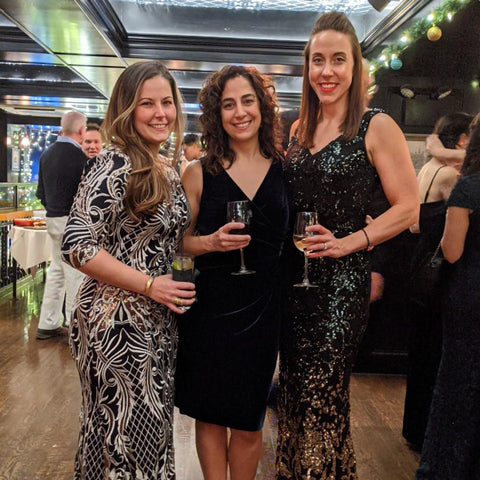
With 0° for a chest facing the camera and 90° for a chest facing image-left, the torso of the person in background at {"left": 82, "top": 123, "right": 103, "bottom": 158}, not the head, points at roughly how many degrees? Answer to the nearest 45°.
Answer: approximately 0°

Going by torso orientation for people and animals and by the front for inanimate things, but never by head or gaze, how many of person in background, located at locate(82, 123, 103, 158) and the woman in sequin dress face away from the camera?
0

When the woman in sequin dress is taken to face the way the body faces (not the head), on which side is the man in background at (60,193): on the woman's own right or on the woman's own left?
on the woman's own right

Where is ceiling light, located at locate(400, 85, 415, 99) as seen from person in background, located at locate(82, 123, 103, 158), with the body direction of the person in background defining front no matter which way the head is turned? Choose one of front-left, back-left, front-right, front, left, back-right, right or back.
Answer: left

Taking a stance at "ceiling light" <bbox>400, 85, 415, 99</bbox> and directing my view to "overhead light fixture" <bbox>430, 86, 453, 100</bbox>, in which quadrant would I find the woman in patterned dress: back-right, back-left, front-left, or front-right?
back-right

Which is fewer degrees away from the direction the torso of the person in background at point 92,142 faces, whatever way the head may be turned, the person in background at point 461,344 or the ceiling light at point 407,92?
the person in background

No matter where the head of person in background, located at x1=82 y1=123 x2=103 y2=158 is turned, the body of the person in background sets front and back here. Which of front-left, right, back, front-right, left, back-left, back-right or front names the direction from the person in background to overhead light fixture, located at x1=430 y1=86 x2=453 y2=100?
left

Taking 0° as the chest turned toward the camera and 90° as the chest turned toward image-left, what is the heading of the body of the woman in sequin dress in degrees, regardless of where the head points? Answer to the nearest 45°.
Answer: approximately 45°

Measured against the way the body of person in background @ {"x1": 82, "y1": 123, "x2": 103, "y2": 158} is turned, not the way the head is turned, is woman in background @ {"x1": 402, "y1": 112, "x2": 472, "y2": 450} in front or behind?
in front

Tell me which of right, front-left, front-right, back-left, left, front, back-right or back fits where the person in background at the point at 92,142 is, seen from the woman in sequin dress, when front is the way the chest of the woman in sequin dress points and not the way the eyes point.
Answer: right
